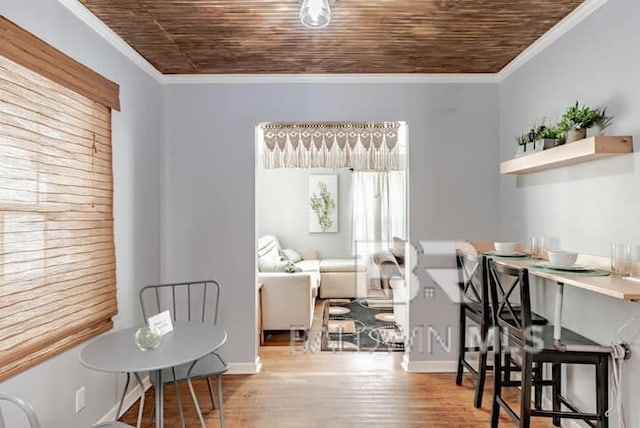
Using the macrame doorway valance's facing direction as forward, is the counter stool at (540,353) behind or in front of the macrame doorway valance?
in front

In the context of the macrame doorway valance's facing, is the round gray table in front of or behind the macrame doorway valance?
in front

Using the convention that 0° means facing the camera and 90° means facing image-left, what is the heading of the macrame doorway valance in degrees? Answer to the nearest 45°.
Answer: approximately 0°

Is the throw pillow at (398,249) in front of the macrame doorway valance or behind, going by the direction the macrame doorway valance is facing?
behind

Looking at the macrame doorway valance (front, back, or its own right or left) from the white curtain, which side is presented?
back

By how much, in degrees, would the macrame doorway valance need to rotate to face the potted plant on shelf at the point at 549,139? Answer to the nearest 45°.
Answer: approximately 45° to its left

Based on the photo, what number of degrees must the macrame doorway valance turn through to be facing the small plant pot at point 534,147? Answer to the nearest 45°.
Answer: approximately 45° to its left

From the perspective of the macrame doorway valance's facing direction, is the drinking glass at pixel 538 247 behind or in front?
in front

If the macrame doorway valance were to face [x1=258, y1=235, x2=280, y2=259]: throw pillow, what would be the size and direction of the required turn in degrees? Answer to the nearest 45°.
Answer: approximately 135° to its right

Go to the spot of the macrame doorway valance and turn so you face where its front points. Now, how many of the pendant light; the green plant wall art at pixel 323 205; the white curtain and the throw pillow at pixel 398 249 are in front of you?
1

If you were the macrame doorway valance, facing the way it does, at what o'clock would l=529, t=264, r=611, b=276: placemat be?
The placemat is roughly at 11 o'clock from the macrame doorway valance.
